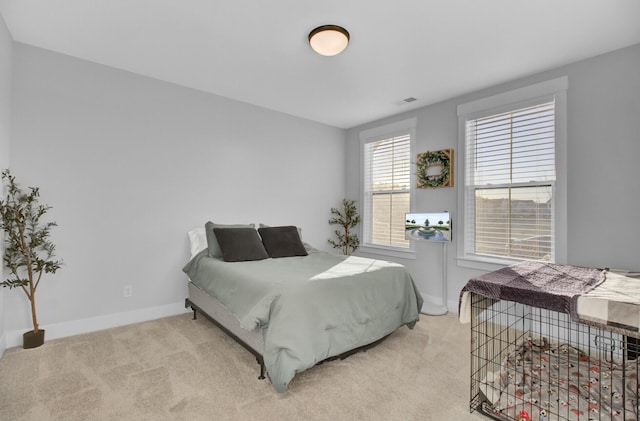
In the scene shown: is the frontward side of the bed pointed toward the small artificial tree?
no

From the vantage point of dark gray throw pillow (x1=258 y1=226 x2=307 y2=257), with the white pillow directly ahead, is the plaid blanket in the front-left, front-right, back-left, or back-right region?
back-left

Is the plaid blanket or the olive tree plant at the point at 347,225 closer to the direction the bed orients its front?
the plaid blanket

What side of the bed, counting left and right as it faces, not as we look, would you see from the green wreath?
left

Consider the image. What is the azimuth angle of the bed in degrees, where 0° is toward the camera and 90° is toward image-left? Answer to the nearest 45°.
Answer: approximately 315°
